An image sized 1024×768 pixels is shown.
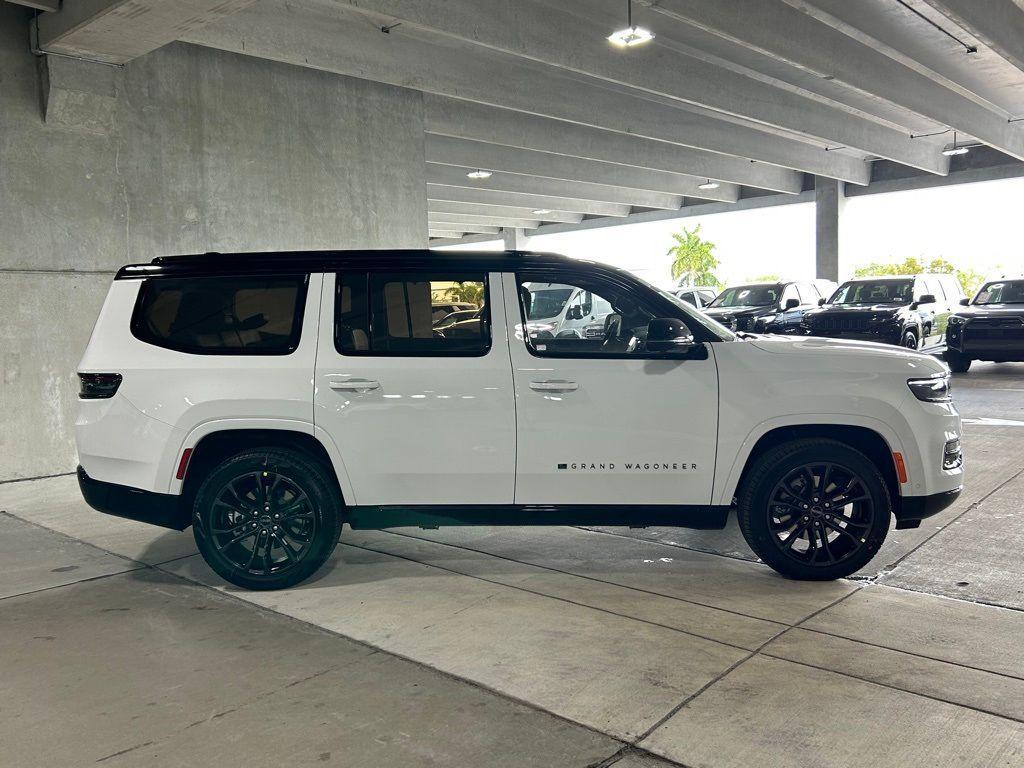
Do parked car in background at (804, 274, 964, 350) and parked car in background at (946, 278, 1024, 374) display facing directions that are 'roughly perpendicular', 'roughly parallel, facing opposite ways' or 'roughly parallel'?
roughly parallel

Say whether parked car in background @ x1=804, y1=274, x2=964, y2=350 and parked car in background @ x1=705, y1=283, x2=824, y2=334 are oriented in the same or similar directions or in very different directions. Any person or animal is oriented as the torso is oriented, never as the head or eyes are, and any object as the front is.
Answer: same or similar directions

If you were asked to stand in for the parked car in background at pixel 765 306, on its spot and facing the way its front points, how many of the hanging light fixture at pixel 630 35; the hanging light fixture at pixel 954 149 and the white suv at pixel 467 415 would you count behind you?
0

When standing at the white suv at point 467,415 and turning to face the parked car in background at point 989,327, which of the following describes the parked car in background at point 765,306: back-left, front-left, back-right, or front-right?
front-left

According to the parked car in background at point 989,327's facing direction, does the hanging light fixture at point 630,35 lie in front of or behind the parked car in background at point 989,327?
in front

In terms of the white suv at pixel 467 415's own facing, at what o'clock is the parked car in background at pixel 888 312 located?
The parked car in background is roughly at 10 o'clock from the white suv.

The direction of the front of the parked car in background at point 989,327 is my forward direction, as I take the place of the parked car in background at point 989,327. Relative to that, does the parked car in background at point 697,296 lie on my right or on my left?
on my right

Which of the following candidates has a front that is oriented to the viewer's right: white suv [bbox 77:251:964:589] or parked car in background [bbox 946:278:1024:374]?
the white suv

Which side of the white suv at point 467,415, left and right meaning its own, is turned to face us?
right

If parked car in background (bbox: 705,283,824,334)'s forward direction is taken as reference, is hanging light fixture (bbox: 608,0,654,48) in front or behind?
in front

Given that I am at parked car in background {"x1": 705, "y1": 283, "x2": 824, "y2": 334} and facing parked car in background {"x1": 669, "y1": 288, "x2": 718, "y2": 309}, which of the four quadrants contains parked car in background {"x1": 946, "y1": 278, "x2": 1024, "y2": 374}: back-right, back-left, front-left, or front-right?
back-right

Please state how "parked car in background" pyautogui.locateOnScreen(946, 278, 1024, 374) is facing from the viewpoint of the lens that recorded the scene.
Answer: facing the viewer and to the left of the viewer

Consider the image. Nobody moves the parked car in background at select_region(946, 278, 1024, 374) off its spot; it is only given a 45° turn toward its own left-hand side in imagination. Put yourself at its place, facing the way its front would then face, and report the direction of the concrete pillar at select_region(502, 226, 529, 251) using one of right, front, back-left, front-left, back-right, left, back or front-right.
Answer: back-right

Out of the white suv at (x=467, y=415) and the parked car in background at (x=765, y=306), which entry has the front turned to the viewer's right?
the white suv
